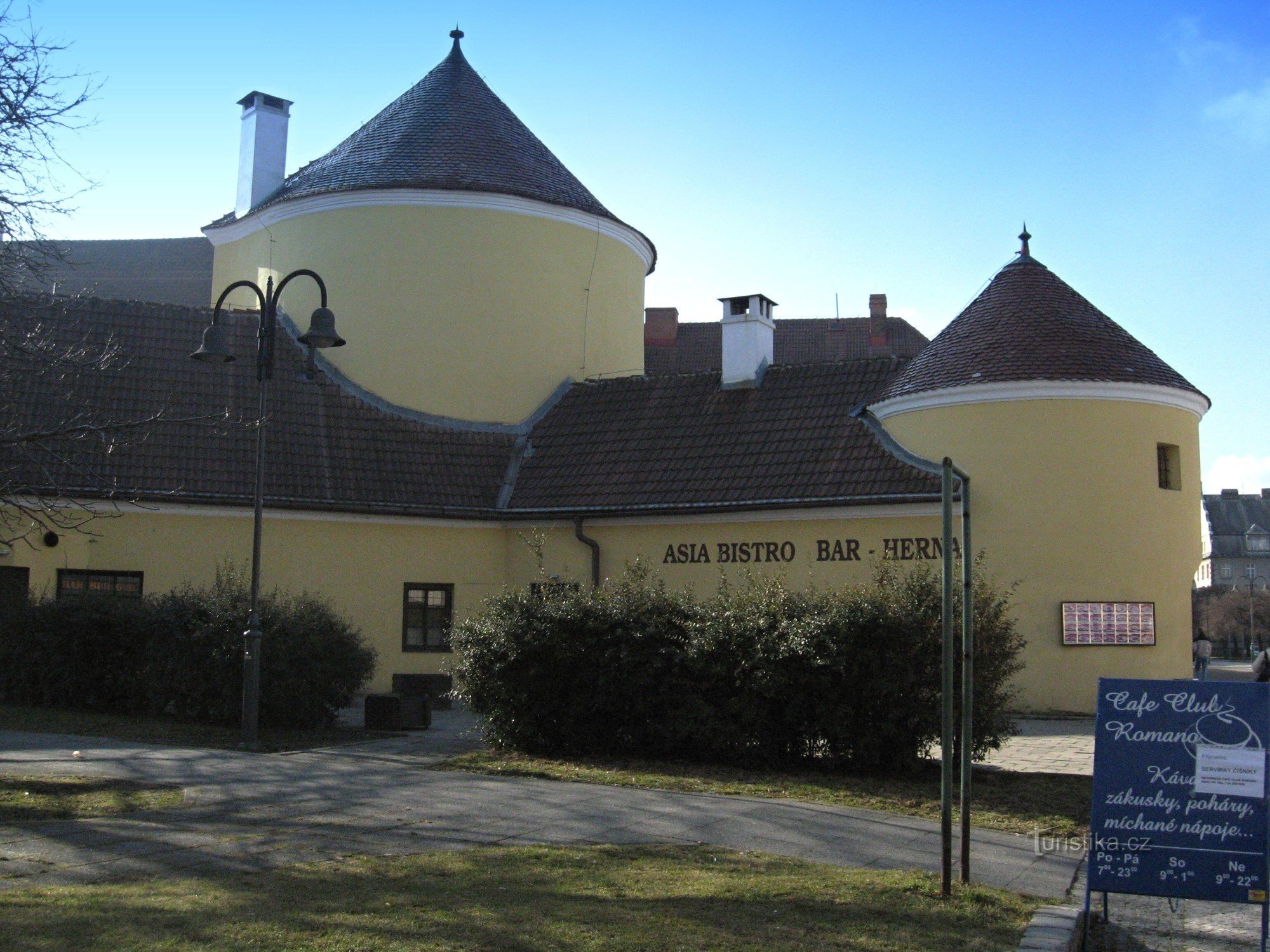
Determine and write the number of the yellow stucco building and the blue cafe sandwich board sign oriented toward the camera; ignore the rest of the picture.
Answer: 2

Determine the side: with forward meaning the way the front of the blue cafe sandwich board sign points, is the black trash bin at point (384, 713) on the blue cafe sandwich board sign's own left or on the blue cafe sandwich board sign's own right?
on the blue cafe sandwich board sign's own right

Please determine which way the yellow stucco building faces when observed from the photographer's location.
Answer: facing the viewer

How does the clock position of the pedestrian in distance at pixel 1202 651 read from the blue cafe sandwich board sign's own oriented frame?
The pedestrian in distance is roughly at 6 o'clock from the blue cafe sandwich board sign.

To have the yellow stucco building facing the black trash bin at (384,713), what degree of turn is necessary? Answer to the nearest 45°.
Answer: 0° — it already faces it

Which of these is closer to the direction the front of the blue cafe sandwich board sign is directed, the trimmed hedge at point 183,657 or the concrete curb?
the concrete curb

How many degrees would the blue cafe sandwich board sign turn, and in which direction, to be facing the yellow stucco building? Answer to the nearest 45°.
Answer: approximately 135° to its right

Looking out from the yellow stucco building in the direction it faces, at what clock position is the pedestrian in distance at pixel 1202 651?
The pedestrian in distance is roughly at 8 o'clock from the yellow stucco building.

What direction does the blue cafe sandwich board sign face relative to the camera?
toward the camera

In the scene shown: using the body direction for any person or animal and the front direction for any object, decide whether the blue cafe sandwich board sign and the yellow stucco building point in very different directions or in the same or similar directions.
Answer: same or similar directions

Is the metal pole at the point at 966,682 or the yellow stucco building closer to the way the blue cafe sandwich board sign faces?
the metal pole
